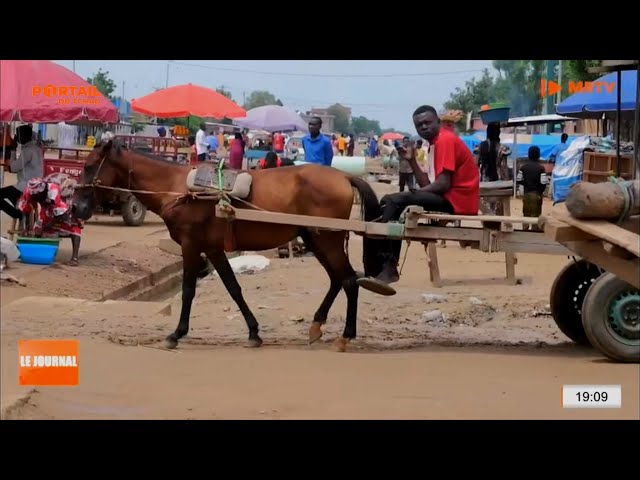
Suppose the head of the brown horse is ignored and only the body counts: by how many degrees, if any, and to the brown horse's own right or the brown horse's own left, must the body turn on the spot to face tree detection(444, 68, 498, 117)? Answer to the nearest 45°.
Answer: approximately 90° to the brown horse's own right

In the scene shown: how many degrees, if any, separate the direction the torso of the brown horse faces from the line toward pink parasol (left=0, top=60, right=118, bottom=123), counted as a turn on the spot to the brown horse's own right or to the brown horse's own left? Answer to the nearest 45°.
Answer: approximately 45° to the brown horse's own right

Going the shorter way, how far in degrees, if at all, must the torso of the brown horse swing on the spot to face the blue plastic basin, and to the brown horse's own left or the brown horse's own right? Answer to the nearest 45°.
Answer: approximately 45° to the brown horse's own right

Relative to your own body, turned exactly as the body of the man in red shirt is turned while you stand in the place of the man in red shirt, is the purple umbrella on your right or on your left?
on your right

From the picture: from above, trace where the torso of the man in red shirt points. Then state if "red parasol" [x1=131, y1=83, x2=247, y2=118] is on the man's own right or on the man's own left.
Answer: on the man's own right

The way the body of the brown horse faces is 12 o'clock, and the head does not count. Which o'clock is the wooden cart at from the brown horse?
The wooden cart is roughly at 7 o'clock from the brown horse.

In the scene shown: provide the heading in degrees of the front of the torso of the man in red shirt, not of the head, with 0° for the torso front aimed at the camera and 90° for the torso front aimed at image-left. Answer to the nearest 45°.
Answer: approximately 90°

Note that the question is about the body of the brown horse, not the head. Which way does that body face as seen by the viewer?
to the viewer's left

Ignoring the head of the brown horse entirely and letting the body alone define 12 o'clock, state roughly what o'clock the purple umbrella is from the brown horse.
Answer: The purple umbrella is roughly at 3 o'clock from the brown horse.

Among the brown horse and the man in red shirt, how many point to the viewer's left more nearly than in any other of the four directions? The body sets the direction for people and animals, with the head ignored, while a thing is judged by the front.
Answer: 2

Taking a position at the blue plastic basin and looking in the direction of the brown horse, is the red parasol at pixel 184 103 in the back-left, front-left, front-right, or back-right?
back-left
